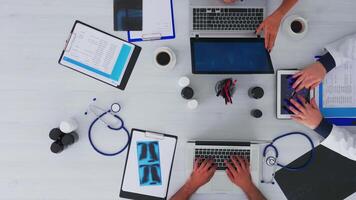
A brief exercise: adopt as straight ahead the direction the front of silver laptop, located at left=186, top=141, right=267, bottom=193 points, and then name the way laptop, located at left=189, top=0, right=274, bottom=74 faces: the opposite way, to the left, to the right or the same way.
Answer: the opposite way

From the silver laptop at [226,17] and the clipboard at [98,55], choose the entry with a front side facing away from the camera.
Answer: the silver laptop

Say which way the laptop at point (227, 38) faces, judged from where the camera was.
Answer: facing away from the viewer

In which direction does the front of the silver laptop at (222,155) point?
toward the camera

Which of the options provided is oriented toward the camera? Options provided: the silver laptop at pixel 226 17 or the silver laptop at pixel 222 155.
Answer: the silver laptop at pixel 222 155

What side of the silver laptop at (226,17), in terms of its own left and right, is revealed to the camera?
back

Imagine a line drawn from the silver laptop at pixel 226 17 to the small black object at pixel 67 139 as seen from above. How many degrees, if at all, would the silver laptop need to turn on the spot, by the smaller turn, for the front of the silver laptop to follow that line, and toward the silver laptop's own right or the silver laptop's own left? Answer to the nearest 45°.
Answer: approximately 90° to the silver laptop's own left

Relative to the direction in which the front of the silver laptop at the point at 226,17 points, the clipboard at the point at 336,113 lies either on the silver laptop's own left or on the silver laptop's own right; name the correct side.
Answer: on the silver laptop's own right

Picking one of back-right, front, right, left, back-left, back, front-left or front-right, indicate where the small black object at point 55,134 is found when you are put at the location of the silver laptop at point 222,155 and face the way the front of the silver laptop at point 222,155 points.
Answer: right

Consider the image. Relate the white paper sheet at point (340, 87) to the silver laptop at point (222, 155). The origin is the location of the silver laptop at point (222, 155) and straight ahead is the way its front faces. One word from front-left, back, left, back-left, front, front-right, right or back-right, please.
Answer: left

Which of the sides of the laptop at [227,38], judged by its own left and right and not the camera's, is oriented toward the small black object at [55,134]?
left
